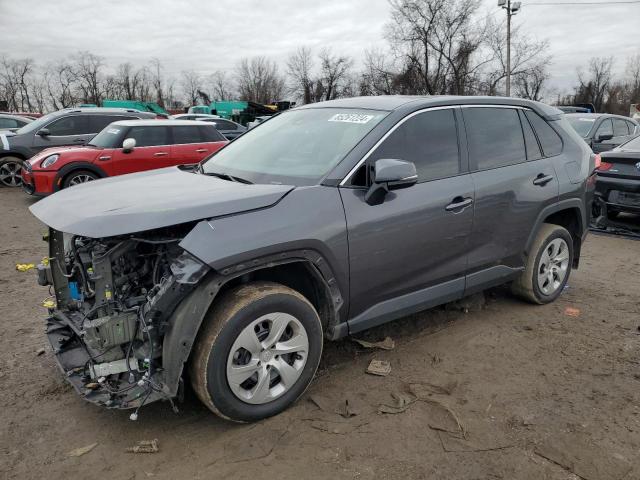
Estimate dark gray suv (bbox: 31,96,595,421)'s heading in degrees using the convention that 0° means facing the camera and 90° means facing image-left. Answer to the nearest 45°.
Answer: approximately 45°

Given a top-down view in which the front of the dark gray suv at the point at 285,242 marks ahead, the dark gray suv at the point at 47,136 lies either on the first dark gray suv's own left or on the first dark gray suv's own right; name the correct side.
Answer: on the first dark gray suv's own right
